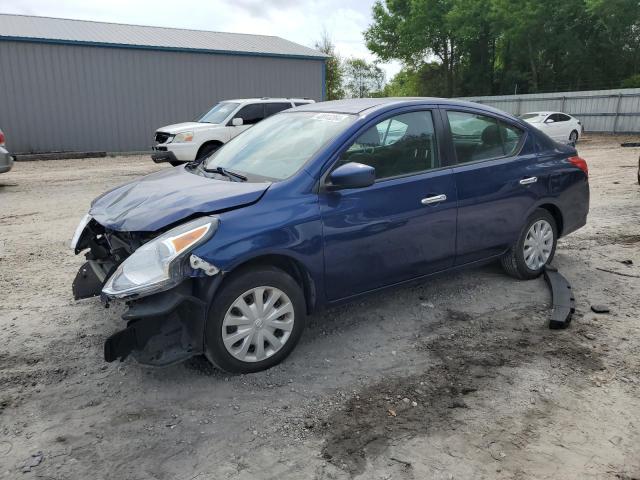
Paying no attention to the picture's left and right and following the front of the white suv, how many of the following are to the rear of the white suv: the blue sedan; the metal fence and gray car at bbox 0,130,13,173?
1

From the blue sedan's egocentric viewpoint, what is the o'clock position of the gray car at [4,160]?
The gray car is roughly at 3 o'clock from the blue sedan.

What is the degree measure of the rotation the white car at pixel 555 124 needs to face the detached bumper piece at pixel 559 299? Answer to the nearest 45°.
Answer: approximately 45° to its left

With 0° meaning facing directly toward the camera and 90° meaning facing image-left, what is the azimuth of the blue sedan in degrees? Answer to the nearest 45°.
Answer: approximately 45°

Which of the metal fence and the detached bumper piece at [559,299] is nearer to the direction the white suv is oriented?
the detached bumper piece

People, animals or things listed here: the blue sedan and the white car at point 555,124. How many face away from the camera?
0

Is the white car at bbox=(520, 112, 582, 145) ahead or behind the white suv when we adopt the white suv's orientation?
behind

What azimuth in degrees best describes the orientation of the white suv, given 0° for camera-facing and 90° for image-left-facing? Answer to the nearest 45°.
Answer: approximately 45°

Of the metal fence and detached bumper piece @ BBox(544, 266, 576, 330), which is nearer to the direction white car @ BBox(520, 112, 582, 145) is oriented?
the detached bumper piece

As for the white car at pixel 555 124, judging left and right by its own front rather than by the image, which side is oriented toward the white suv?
front

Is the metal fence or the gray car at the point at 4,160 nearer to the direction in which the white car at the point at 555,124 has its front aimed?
the gray car

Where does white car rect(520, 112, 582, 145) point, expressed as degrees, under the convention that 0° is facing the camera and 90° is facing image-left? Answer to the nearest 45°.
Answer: approximately 45°
